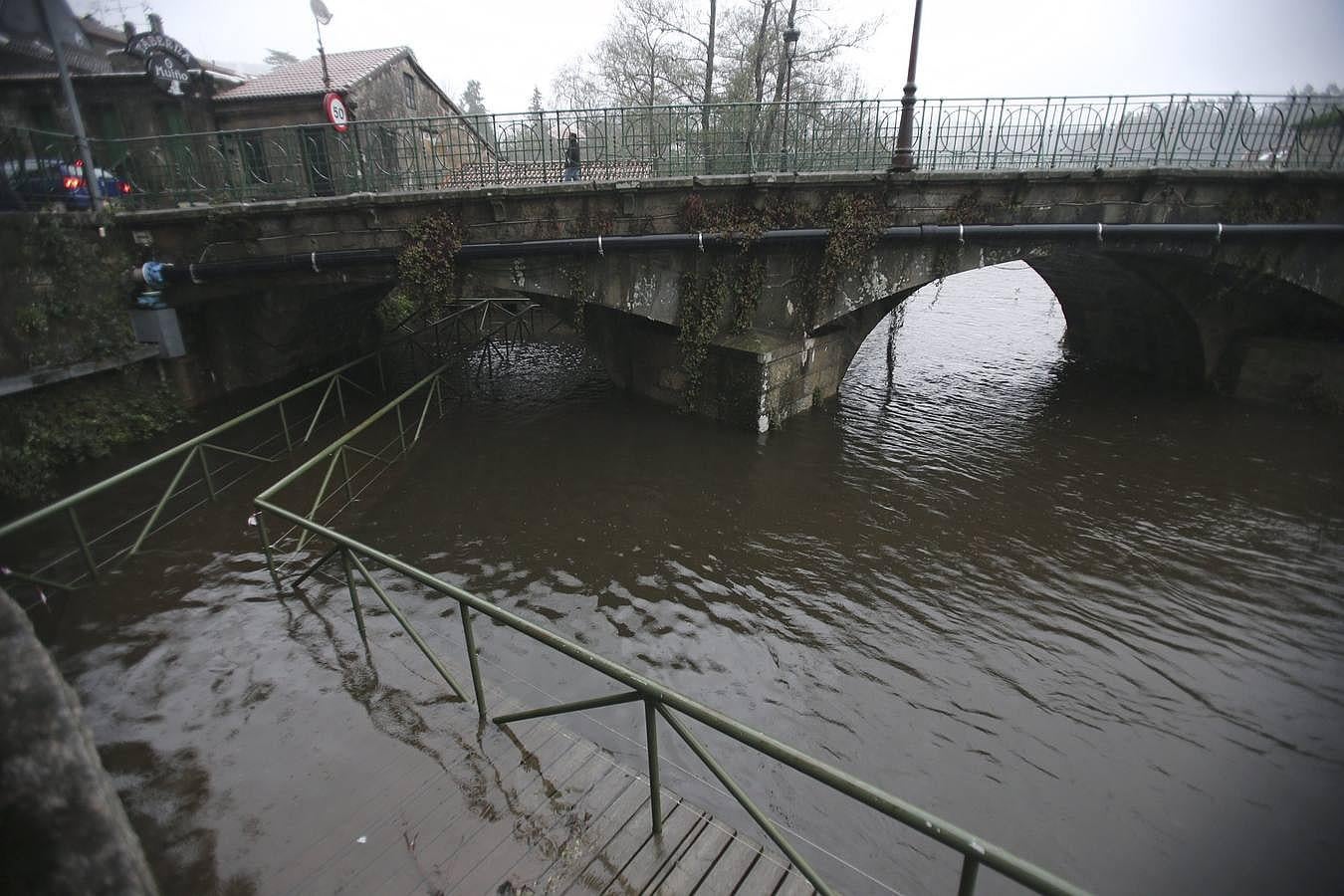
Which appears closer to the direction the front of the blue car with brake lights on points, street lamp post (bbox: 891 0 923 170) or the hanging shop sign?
the hanging shop sign

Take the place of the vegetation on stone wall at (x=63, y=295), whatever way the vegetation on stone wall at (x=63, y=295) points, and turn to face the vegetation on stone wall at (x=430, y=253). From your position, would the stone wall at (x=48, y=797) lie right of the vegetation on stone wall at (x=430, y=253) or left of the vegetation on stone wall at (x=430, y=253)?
right

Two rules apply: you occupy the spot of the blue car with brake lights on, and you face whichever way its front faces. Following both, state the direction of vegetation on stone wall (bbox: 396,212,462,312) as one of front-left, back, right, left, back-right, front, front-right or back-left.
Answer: back

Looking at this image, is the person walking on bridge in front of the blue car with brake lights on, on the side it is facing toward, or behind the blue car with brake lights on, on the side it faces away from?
behind

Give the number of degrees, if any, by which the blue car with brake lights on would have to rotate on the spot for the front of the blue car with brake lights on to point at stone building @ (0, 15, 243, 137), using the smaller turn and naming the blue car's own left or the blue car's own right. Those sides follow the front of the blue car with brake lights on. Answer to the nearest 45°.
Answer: approximately 45° to the blue car's own right

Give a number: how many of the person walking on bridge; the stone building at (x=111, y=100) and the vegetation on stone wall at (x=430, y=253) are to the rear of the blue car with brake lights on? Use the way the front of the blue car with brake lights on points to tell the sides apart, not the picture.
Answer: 2

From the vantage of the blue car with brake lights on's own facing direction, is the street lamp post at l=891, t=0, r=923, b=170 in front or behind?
behind

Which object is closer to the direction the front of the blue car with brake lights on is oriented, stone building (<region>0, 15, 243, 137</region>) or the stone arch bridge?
the stone building

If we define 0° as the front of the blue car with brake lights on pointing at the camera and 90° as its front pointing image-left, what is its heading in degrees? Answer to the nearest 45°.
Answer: approximately 135°

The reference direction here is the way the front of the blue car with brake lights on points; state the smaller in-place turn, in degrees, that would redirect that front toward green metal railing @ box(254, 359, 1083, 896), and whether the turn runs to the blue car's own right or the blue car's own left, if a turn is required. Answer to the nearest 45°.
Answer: approximately 135° to the blue car's own left

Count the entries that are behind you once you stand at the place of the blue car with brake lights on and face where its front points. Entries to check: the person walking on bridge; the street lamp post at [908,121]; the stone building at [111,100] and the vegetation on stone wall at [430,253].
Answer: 3

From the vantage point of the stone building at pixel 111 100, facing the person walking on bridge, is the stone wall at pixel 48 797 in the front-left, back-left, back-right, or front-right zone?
front-right

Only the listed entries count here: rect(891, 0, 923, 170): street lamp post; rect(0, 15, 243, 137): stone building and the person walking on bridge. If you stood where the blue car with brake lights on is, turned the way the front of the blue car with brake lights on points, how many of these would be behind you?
2

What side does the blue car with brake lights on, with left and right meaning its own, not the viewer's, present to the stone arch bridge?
back
